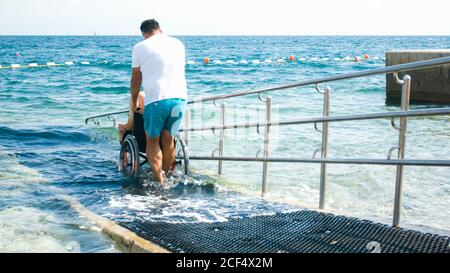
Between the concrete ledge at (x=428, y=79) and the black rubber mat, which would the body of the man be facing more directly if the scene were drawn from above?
the concrete ledge

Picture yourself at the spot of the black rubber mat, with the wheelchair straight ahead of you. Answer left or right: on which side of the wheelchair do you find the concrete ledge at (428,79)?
right

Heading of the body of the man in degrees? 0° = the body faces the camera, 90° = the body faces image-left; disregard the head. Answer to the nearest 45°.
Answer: approximately 135°

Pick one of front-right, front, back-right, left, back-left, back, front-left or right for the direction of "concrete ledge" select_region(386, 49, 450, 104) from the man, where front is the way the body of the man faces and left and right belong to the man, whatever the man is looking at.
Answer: right

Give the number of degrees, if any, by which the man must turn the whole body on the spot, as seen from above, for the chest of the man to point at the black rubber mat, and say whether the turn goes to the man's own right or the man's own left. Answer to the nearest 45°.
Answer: approximately 180°

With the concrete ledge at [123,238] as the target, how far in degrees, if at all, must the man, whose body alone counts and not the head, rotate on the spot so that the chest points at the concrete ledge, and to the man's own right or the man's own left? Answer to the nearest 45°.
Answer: approximately 135° to the man's own left
